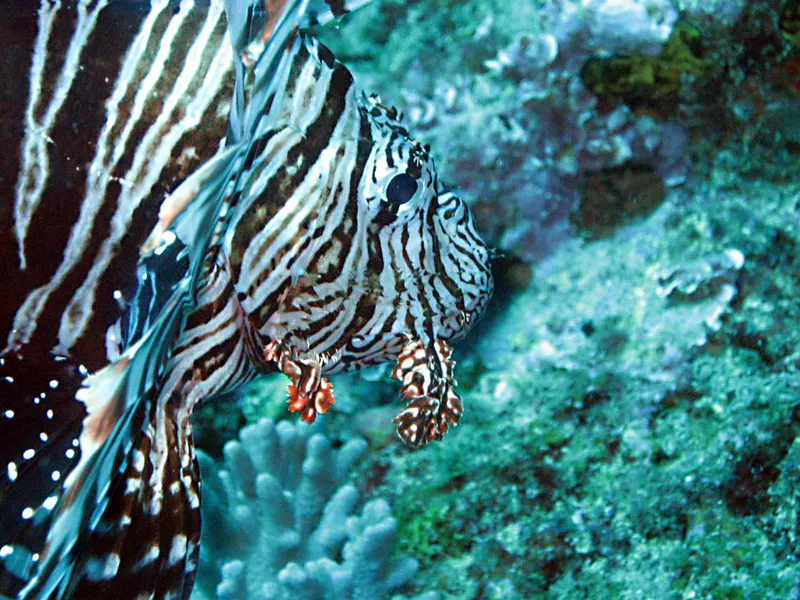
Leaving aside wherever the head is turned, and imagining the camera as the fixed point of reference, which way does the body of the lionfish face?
to the viewer's right
